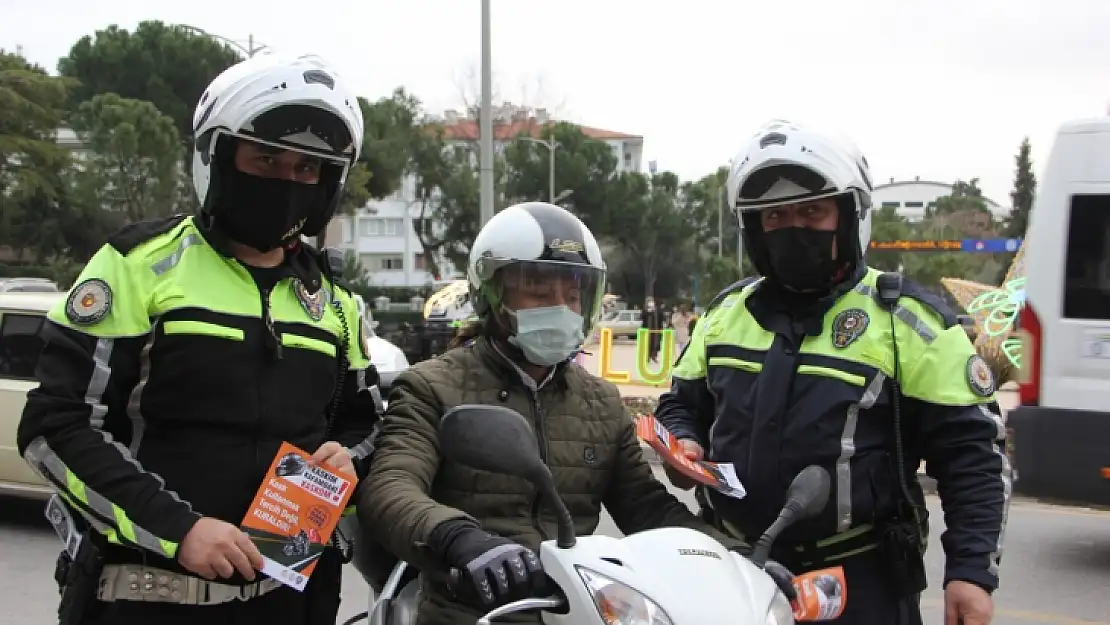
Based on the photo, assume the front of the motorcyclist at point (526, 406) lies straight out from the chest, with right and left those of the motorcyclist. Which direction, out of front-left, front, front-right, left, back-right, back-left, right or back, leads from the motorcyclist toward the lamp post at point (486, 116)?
back-left

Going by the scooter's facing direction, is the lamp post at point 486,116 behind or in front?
behind

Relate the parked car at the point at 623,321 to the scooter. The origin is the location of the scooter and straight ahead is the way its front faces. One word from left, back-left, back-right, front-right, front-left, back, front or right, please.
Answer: back-left

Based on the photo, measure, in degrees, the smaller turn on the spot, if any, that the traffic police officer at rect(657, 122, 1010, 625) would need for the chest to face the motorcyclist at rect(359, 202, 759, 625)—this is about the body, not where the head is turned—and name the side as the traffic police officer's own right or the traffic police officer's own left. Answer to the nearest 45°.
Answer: approximately 45° to the traffic police officer's own right

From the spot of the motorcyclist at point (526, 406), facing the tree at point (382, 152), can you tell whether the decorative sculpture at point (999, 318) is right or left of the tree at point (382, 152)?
right

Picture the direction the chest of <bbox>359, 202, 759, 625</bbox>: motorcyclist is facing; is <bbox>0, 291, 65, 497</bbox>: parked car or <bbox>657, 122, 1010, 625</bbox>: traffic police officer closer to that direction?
the traffic police officer

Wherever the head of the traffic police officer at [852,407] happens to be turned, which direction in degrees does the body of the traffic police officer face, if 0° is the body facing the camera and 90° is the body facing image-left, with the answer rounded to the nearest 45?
approximately 45°

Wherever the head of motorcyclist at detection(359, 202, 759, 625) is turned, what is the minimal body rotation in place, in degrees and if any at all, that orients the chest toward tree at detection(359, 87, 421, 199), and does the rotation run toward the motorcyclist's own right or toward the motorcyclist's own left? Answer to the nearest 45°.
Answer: approximately 135° to the motorcyclist's own left

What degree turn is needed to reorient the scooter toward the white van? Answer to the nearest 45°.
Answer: approximately 90° to its left

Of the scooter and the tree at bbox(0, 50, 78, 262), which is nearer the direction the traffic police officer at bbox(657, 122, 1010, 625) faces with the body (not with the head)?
the scooter
